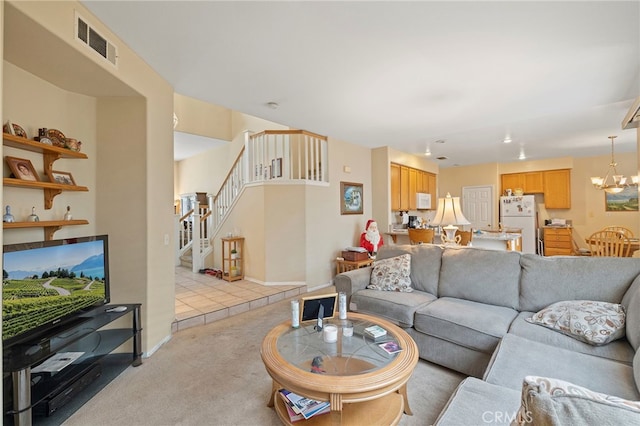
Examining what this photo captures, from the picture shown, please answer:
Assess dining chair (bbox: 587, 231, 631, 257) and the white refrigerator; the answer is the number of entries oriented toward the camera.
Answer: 1

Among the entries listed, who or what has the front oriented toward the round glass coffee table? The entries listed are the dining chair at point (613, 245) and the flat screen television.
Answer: the flat screen television

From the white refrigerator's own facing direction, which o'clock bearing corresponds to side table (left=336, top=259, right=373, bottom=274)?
The side table is roughly at 1 o'clock from the white refrigerator.

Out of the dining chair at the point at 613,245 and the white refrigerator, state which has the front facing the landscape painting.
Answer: the dining chair

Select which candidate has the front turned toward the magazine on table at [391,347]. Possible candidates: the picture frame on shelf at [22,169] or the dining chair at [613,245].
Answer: the picture frame on shelf

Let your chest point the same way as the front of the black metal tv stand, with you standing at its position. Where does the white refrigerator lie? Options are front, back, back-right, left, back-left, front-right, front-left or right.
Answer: front-left

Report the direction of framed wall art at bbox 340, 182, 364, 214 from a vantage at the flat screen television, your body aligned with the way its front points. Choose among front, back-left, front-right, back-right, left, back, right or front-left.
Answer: front-left

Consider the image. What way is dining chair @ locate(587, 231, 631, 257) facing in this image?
away from the camera

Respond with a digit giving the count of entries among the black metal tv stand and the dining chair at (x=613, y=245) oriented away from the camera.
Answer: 1

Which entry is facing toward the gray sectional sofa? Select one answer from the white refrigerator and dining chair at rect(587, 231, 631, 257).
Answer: the white refrigerator

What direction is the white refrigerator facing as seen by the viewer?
toward the camera

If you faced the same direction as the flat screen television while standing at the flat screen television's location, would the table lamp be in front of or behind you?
in front

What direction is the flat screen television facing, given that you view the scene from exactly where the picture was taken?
facing the viewer and to the right of the viewer

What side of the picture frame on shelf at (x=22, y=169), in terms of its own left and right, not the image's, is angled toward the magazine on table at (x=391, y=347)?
front

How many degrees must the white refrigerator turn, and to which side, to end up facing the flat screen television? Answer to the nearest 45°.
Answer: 0° — it already faces it

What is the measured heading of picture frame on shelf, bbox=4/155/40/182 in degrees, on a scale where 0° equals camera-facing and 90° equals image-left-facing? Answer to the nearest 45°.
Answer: approximately 315°
